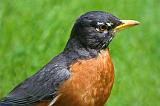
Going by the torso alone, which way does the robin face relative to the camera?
to the viewer's right
